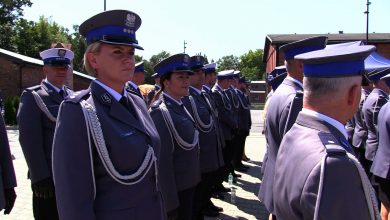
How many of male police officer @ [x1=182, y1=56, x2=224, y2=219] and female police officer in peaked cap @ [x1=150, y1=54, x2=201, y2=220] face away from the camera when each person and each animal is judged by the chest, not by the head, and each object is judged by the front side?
0

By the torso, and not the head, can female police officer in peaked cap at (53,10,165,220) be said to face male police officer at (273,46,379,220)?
yes

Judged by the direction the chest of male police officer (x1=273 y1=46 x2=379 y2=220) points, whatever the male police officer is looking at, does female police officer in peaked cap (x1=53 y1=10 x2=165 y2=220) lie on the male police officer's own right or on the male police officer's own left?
on the male police officer's own left

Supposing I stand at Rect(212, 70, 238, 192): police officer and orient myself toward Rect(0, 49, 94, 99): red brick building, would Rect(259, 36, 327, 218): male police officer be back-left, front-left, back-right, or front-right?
back-left

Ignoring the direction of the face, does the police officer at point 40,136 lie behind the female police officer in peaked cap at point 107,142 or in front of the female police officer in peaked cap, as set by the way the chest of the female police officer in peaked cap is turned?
behind

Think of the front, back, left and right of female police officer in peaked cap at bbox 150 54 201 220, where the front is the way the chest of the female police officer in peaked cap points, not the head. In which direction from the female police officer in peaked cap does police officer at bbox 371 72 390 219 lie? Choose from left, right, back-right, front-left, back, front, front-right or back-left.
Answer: front-left

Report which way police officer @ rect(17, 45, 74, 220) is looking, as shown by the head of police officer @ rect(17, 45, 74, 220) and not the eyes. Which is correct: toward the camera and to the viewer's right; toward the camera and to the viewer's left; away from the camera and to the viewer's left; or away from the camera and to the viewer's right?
toward the camera and to the viewer's right

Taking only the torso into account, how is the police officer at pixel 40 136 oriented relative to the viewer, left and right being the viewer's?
facing the viewer and to the right of the viewer
